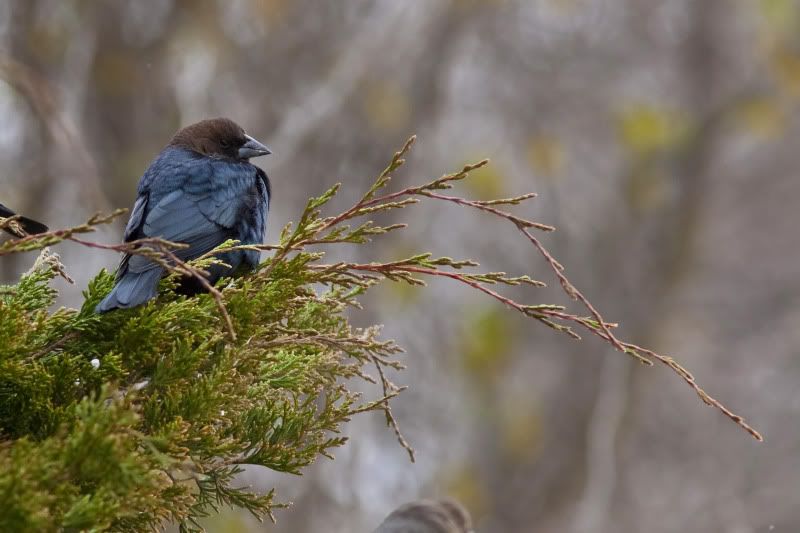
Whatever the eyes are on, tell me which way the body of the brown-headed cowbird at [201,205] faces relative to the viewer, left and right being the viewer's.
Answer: facing away from the viewer and to the right of the viewer
